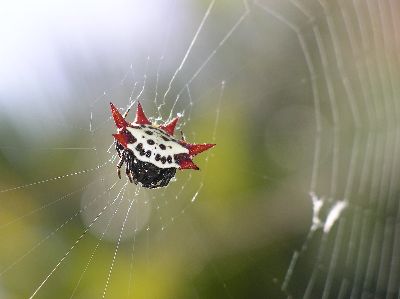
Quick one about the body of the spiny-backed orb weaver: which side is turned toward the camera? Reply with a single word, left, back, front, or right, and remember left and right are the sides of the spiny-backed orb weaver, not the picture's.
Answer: front
